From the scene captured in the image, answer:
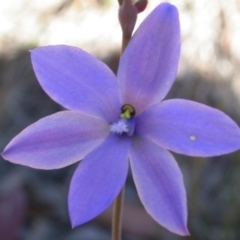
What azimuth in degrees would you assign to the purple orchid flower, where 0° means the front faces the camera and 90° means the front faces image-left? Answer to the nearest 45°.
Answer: approximately 0°
